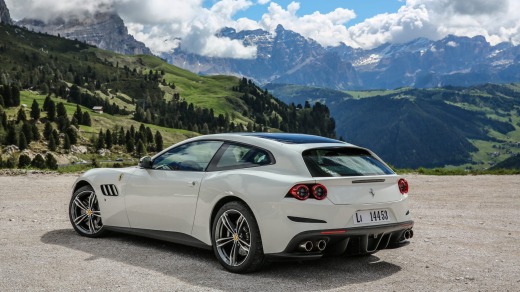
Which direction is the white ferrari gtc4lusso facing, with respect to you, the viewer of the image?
facing away from the viewer and to the left of the viewer
